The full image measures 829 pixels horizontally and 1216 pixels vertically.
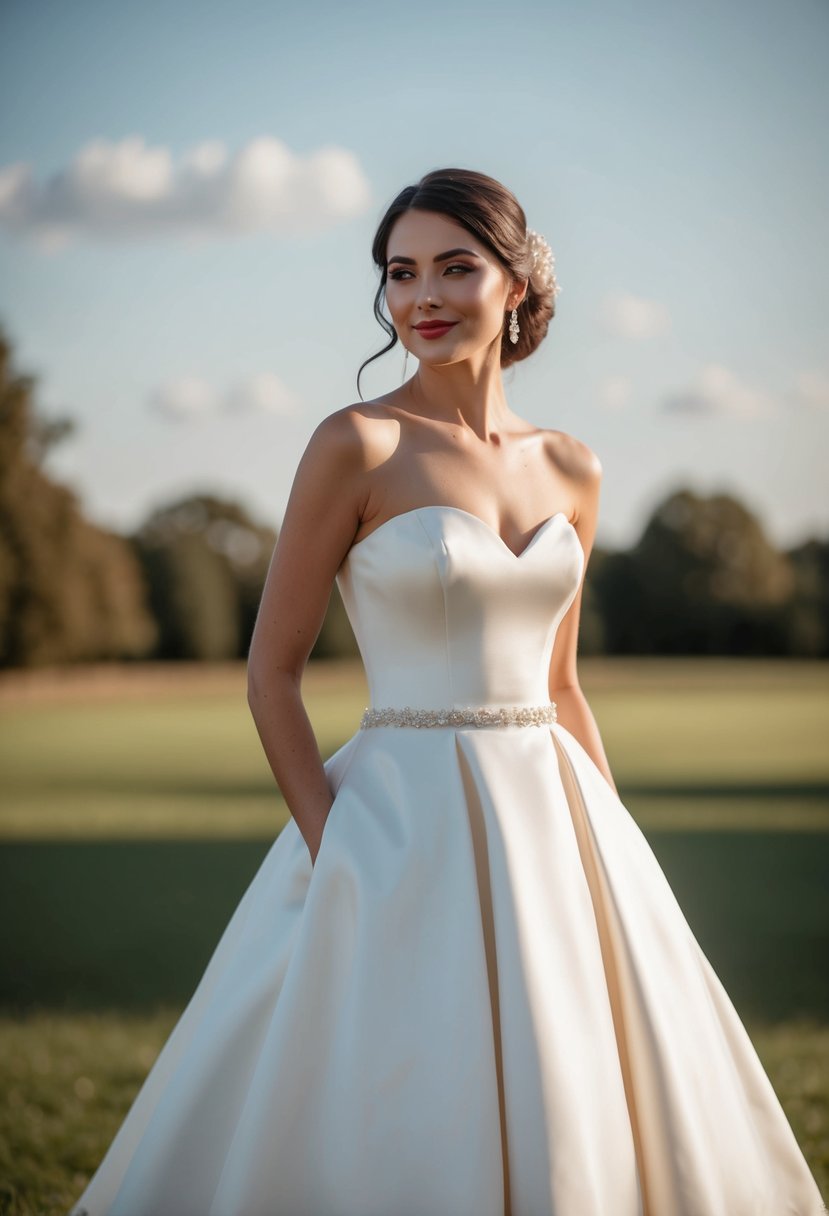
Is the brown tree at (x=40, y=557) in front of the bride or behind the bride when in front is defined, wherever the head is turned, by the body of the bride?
behind

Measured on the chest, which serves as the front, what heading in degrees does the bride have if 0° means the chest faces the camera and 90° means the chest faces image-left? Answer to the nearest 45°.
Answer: approximately 315°
